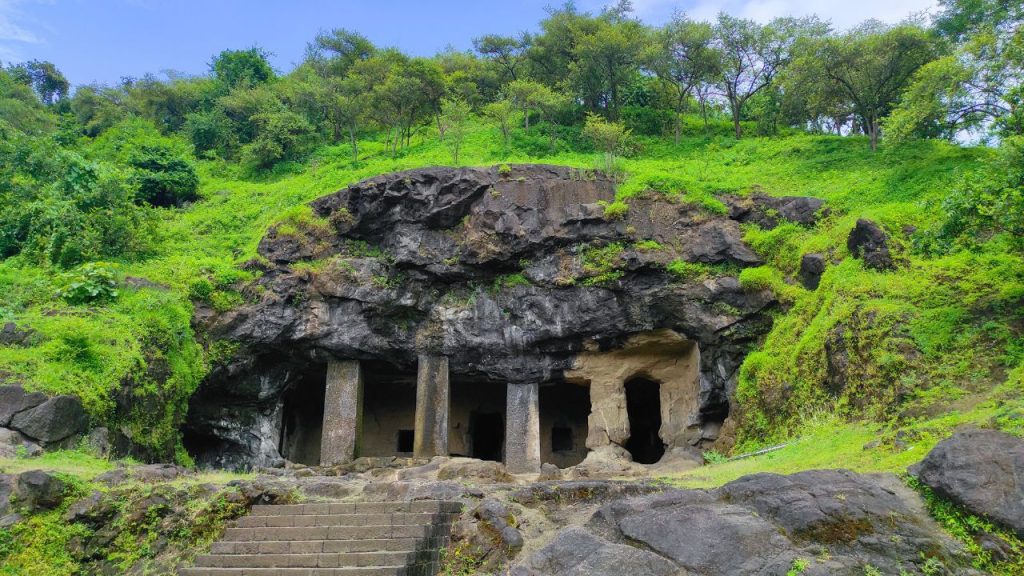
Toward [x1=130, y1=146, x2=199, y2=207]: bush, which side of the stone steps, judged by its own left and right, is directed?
back

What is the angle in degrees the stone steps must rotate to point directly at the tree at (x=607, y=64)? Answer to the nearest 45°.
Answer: approximately 135° to its left

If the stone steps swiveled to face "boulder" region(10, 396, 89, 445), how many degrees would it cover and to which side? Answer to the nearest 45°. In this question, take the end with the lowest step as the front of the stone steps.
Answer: approximately 135° to its right

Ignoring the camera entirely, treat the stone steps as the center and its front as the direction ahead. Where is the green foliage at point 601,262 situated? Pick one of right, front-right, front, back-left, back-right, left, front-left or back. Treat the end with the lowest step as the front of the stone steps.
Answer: back-left

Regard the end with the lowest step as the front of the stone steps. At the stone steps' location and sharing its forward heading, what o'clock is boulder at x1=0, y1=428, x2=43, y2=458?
The boulder is roughly at 4 o'clock from the stone steps.

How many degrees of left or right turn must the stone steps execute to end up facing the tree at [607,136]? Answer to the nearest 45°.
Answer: approximately 135° to its left

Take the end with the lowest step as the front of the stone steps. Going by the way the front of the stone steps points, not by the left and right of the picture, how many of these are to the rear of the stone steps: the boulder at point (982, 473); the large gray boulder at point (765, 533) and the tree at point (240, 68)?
1

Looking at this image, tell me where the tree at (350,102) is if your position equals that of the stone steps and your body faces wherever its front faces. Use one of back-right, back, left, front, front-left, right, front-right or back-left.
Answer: back

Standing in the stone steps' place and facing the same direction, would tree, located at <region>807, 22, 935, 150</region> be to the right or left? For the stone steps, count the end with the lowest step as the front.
on its left

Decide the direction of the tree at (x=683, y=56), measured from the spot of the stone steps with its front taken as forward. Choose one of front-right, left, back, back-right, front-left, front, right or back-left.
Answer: back-left

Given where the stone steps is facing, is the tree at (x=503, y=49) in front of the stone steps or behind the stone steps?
behind

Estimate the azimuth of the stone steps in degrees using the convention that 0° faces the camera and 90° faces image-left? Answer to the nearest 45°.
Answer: approximately 0°
